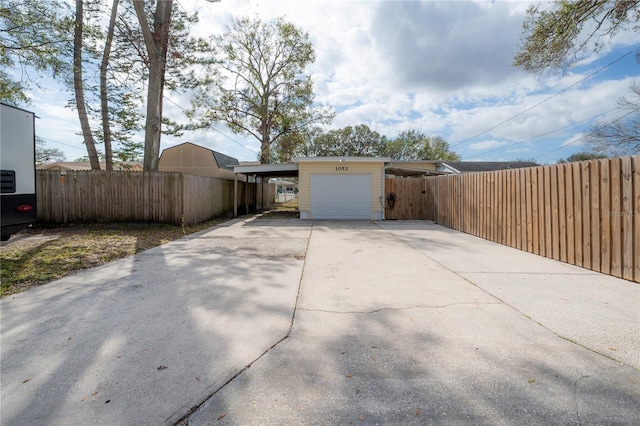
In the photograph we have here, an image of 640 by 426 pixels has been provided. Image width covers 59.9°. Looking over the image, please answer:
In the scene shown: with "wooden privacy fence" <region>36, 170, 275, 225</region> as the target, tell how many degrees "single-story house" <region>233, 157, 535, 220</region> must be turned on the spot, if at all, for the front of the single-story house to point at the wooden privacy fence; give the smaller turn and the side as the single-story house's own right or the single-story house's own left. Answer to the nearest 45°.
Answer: approximately 45° to the single-story house's own right

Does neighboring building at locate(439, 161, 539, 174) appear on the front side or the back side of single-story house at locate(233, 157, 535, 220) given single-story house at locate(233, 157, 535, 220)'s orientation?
on the back side

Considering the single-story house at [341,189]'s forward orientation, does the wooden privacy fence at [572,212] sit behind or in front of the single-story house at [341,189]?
in front

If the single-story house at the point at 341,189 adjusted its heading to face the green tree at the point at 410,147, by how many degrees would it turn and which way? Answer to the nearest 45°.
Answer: approximately 180°

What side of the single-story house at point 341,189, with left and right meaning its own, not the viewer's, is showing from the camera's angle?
front

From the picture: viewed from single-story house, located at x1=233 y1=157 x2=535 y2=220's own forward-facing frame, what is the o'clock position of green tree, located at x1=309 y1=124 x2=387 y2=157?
The green tree is roughly at 6 o'clock from the single-story house.

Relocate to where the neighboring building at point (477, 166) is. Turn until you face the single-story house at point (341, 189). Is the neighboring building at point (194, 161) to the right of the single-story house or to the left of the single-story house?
right

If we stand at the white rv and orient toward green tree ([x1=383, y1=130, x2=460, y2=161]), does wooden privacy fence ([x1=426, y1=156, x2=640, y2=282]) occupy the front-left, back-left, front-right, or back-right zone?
front-right

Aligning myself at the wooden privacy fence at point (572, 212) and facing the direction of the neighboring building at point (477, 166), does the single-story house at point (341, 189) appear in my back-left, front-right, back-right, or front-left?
front-left
